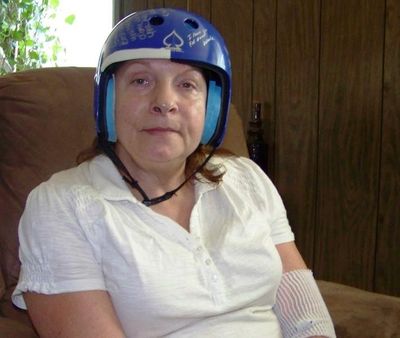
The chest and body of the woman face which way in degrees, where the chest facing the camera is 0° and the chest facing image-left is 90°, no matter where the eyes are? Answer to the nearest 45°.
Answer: approximately 315°

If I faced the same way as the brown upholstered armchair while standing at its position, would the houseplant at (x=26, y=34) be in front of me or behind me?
behind

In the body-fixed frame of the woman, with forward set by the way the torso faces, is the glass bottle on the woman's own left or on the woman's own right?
on the woman's own left

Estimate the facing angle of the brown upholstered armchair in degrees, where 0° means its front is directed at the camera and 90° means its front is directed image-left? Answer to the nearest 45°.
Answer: approximately 315°

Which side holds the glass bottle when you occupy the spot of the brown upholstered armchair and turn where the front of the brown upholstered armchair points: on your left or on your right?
on your left
